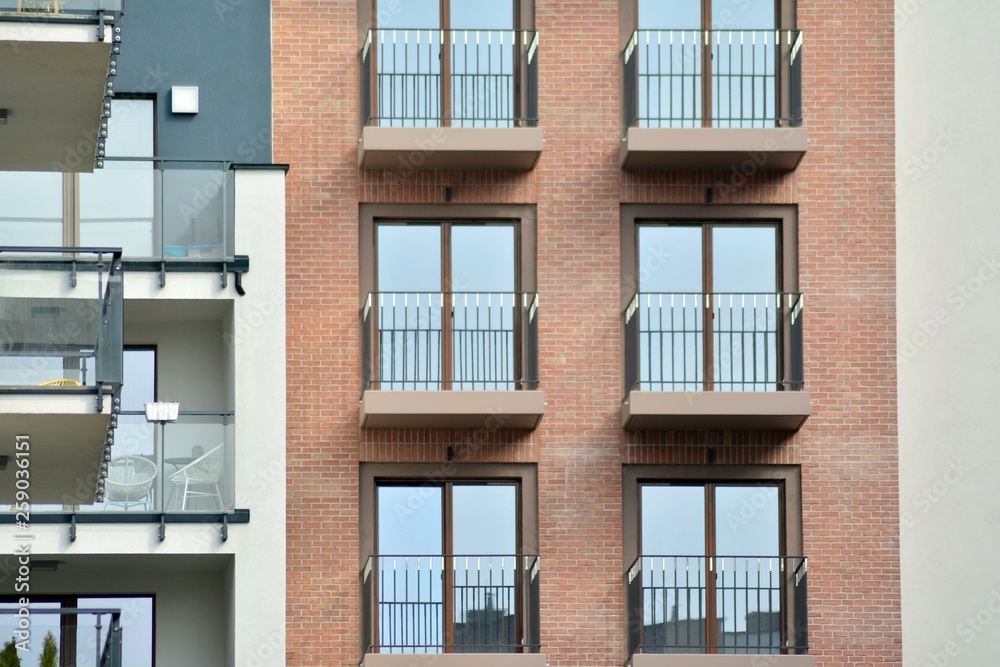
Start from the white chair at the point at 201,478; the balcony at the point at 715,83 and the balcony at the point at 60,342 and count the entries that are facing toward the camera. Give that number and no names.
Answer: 2

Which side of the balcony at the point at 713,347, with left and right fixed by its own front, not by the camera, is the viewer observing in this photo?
front

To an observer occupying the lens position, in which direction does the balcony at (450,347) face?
facing the viewer

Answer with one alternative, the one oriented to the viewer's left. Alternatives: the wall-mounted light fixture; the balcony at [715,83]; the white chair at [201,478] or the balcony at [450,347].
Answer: the white chair

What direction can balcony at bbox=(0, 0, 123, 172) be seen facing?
toward the camera

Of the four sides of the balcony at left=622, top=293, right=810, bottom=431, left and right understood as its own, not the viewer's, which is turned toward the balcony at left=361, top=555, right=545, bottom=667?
right

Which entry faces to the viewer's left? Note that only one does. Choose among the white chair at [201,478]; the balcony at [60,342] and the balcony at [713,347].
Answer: the white chair

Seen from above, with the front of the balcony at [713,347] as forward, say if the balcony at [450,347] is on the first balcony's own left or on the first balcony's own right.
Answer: on the first balcony's own right

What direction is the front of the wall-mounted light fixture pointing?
toward the camera

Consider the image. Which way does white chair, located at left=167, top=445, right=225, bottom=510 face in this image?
to the viewer's left
